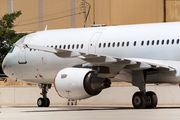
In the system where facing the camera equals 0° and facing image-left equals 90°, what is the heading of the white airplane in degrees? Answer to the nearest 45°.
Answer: approximately 135°
